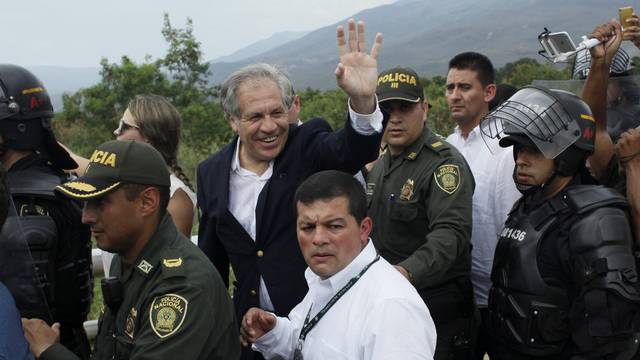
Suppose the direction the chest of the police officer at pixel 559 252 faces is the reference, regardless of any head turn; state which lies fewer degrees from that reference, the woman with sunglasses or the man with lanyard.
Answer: the man with lanyard

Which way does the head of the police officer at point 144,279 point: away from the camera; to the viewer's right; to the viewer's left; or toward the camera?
to the viewer's left

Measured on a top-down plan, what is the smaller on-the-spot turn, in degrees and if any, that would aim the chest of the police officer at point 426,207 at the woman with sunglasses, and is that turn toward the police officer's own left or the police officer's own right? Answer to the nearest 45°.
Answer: approximately 45° to the police officer's own right

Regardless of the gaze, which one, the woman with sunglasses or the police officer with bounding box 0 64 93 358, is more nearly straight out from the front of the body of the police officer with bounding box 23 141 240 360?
the police officer

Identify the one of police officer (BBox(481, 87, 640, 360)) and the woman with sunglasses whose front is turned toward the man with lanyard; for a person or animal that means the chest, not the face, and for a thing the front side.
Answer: the police officer
